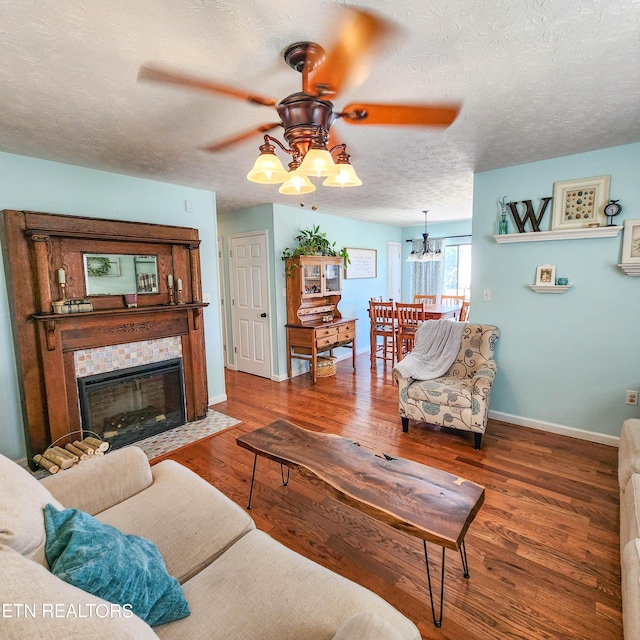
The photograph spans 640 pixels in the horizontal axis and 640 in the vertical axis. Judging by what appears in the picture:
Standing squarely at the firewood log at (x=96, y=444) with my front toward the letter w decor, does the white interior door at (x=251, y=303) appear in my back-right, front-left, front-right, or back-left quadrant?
front-left

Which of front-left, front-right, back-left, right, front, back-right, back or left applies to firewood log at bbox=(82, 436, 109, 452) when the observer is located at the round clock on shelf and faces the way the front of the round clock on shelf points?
front

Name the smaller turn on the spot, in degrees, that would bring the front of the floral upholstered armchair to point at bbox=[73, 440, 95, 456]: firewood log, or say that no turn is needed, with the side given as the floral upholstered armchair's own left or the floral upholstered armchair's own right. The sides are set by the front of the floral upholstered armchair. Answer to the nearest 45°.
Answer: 0° — it already faces it

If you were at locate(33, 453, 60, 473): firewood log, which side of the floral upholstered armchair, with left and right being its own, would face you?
front

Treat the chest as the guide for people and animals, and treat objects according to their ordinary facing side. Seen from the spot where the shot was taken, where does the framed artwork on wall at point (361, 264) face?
facing the viewer and to the right of the viewer

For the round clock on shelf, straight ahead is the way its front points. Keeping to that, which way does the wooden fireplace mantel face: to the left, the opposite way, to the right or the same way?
the opposite way

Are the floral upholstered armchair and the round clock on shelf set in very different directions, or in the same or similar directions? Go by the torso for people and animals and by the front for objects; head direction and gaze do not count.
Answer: same or similar directions

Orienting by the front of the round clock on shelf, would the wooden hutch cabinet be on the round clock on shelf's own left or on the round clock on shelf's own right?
on the round clock on shelf's own right

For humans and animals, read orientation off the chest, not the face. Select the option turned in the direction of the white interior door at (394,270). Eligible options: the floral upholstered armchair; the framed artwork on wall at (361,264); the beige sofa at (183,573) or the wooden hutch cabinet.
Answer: the beige sofa

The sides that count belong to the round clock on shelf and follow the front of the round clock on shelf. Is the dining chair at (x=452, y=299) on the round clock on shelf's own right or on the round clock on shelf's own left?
on the round clock on shelf's own right

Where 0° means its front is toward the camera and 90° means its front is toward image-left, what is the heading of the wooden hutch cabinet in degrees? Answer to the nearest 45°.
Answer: approximately 315°

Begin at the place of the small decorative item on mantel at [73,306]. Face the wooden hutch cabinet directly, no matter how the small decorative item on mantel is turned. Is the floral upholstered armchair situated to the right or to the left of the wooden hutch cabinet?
right

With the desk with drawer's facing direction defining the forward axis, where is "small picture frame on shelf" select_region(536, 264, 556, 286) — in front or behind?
in front

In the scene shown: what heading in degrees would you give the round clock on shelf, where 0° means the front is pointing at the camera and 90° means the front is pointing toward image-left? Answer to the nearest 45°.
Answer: approximately 45°

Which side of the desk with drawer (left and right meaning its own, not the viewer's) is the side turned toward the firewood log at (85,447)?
right

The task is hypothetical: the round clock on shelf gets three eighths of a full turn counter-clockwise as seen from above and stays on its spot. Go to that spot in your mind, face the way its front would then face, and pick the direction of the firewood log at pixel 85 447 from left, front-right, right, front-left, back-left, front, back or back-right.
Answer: back-right

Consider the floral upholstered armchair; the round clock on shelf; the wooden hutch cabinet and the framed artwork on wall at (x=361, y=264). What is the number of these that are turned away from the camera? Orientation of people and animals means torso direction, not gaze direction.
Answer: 0

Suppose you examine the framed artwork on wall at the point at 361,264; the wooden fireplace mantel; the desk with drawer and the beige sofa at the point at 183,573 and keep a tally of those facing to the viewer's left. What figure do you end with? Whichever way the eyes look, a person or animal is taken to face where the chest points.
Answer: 0

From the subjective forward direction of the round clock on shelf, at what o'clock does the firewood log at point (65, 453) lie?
The firewood log is roughly at 12 o'clock from the round clock on shelf.
